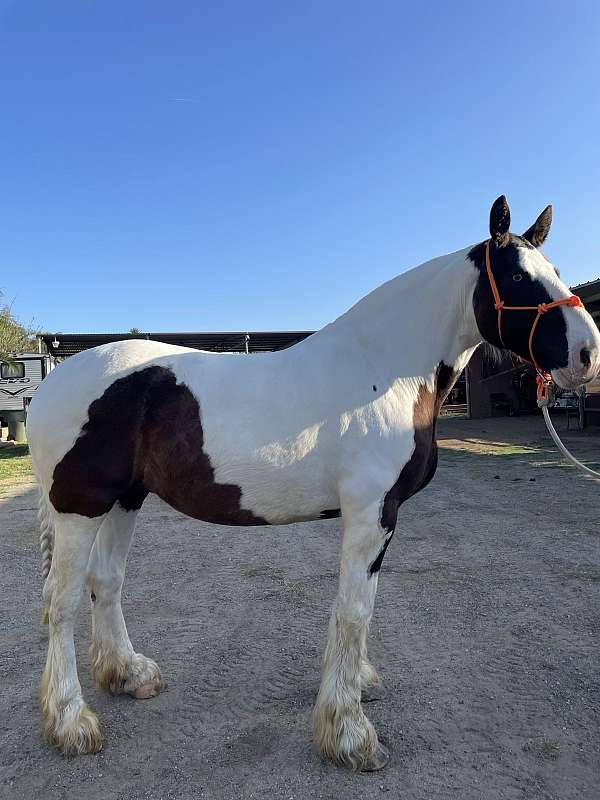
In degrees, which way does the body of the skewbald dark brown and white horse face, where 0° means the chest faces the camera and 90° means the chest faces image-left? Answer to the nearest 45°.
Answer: approximately 270°

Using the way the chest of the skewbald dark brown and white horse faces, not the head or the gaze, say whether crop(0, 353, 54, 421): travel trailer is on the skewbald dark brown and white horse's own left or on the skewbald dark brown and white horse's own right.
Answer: on the skewbald dark brown and white horse's own left
